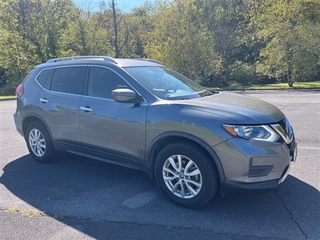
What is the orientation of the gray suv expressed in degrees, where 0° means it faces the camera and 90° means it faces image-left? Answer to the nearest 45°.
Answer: approximately 315°

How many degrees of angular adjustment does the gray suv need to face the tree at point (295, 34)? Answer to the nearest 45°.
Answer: approximately 90° to its left

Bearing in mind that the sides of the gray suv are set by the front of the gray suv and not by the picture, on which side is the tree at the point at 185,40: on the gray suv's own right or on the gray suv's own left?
on the gray suv's own left
